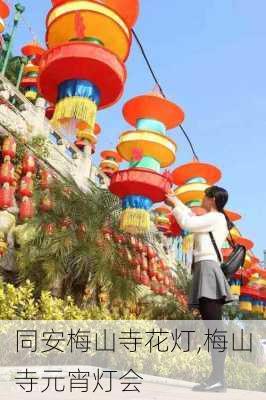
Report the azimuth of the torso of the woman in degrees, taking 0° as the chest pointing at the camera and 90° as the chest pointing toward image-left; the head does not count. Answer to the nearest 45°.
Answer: approximately 90°

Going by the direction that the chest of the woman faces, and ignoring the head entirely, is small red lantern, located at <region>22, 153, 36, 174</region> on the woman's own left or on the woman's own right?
on the woman's own right

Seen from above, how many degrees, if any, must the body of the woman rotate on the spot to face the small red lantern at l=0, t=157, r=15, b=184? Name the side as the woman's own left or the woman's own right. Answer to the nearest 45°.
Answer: approximately 45° to the woman's own right

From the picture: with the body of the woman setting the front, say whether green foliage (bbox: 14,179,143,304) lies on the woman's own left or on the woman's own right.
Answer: on the woman's own right

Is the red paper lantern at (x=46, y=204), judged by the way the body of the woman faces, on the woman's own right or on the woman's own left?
on the woman's own right
